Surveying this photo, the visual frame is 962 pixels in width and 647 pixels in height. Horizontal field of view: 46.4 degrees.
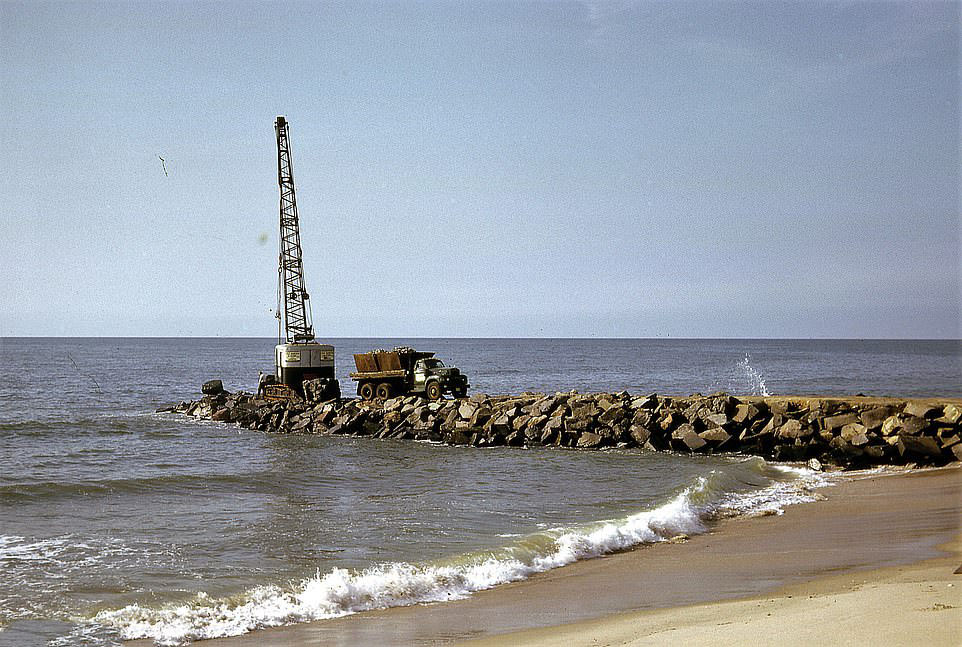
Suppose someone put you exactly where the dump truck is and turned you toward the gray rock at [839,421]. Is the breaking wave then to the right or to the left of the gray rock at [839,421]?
right

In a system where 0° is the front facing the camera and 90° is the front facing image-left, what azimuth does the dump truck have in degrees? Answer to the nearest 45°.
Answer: approximately 315°

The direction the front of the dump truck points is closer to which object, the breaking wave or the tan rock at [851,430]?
the tan rock

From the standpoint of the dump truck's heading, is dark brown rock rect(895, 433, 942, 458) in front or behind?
in front

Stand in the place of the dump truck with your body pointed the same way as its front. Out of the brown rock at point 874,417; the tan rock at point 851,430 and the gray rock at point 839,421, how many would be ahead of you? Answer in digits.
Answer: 3

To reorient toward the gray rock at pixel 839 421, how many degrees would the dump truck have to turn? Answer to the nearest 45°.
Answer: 0° — it already faces it

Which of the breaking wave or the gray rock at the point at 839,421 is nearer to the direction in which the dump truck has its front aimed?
the gray rock

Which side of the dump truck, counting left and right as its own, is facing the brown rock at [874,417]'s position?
front

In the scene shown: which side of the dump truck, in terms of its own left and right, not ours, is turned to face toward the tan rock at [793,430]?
front

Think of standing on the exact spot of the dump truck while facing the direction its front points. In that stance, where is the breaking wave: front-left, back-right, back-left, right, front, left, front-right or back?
front-right

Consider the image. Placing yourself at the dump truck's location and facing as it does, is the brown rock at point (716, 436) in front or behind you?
in front
